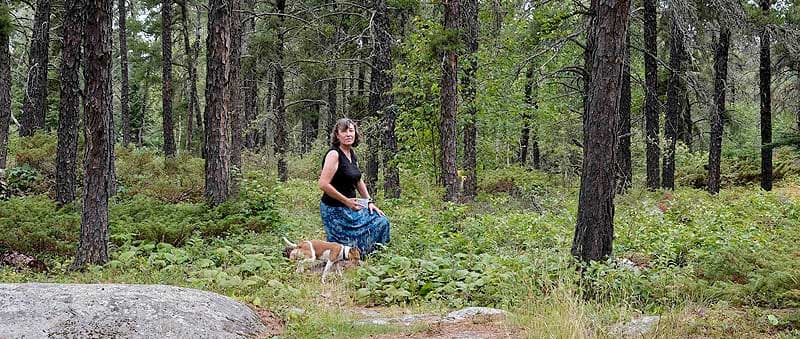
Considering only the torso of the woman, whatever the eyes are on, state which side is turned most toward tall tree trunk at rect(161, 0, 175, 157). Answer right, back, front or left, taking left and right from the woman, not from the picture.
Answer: back

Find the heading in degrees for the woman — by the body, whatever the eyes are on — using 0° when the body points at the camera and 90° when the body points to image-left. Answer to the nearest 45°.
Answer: approximately 315°

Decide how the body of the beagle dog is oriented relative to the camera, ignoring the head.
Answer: to the viewer's right

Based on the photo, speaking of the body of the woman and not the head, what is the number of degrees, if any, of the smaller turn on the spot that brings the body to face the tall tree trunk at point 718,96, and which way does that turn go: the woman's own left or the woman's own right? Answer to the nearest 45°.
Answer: approximately 90° to the woman's own left

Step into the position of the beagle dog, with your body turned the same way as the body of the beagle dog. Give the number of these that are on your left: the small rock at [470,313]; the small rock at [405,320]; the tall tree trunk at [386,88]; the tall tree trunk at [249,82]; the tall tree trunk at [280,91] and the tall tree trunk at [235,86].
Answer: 4

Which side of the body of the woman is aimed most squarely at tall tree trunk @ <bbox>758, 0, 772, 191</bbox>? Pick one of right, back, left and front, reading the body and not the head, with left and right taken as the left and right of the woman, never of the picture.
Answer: left

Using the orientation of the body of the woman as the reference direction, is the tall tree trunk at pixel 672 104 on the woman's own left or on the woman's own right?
on the woman's own left

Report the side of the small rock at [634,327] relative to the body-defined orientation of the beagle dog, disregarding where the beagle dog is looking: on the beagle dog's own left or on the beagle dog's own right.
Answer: on the beagle dog's own right
